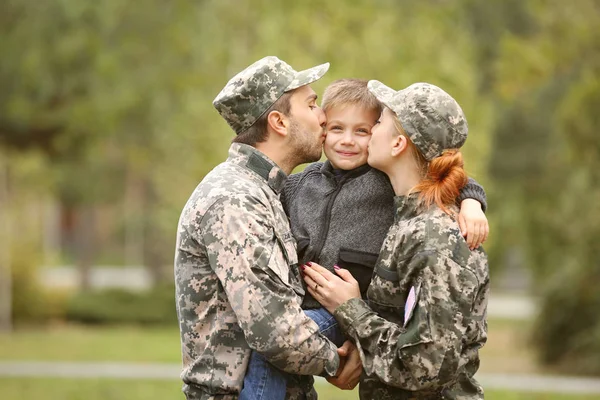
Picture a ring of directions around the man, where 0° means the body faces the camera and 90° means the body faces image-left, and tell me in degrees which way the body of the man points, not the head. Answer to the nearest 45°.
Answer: approximately 270°

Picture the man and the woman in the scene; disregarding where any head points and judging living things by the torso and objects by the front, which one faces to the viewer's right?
the man

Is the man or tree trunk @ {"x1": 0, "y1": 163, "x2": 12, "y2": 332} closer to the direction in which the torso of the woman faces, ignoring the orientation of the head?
the man

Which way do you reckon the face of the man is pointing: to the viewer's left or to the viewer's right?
to the viewer's right

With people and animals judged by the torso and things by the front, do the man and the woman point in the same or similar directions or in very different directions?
very different directions

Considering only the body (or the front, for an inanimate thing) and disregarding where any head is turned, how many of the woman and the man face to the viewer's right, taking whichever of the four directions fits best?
1

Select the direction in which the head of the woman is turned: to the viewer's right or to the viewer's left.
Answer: to the viewer's left

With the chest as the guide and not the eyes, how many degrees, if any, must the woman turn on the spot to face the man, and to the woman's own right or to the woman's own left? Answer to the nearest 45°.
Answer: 0° — they already face them

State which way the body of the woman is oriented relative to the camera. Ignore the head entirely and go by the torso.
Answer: to the viewer's left

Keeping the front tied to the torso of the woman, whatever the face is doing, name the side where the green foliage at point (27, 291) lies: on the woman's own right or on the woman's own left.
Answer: on the woman's own right

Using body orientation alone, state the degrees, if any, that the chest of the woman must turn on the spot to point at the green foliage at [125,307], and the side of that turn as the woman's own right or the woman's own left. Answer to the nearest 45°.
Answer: approximately 90° to the woman's own right
